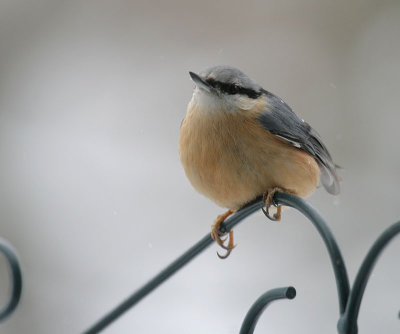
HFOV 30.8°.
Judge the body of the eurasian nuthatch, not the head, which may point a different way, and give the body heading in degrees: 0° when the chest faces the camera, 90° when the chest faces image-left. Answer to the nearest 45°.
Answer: approximately 45°
